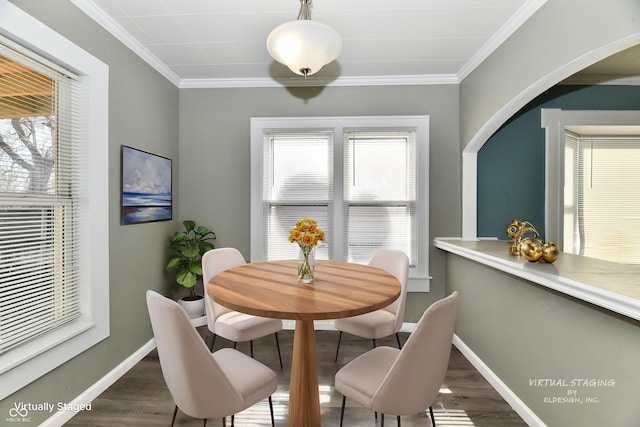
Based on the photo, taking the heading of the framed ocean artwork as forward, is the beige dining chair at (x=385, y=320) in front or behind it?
in front

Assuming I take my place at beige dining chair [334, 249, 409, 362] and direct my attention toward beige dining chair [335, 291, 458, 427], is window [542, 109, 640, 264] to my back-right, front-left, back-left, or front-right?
back-left

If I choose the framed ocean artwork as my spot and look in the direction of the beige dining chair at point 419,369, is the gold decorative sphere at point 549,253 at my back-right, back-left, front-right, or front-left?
front-left

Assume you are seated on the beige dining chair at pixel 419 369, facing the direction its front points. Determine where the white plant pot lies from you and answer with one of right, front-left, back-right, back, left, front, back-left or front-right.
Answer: front

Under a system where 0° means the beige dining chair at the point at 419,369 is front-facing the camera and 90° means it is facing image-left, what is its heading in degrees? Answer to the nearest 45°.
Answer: approximately 135°

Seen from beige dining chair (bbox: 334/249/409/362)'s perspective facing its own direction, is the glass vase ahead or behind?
ahead

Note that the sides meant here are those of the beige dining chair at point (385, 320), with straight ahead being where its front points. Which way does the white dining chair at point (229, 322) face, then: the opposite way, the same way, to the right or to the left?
to the left

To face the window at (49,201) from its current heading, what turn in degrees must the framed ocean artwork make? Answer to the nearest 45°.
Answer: approximately 90° to its right

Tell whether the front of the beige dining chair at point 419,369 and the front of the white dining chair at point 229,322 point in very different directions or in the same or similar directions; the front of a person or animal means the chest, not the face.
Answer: very different directions

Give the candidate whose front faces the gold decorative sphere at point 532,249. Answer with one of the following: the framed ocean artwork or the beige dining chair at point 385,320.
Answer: the framed ocean artwork

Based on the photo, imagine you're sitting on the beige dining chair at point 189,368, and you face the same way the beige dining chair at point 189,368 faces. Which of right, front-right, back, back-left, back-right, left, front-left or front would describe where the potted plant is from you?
front-left

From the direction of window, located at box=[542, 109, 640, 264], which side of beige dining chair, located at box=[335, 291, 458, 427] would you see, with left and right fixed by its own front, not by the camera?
right

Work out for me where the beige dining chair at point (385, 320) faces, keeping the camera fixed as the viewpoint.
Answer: facing the viewer and to the left of the viewer

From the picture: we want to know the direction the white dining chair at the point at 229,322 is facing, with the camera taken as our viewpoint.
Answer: facing the viewer and to the right of the viewer

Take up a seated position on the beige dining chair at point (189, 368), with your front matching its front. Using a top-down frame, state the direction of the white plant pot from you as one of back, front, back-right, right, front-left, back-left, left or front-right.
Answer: front-left

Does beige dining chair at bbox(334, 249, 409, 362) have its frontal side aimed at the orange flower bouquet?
yes

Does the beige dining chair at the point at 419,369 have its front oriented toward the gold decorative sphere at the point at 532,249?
no

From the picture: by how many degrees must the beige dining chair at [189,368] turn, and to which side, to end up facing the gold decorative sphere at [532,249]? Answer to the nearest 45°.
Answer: approximately 45° to its right

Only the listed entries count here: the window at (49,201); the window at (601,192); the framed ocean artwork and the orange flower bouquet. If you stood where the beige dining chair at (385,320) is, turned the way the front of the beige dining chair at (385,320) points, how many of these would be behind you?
1

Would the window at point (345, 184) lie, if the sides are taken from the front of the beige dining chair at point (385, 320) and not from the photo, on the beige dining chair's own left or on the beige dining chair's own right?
on the beige dining chair's own right

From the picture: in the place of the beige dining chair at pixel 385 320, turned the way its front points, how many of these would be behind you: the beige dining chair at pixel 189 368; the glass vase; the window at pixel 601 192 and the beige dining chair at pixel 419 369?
1

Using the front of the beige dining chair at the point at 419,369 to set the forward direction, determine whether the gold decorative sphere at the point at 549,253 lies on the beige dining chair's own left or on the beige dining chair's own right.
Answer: on the beige dining chair's own right
